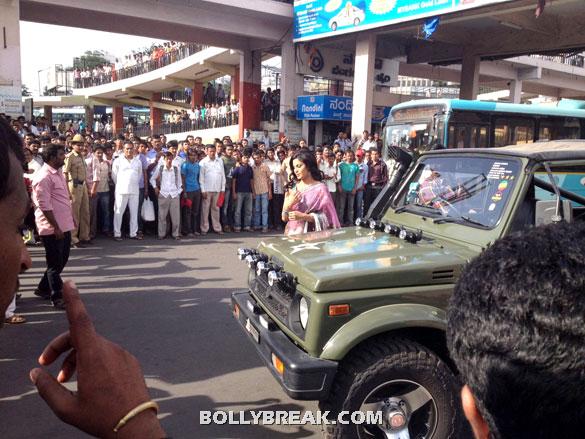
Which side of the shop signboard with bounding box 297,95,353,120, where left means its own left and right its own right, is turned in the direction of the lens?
front

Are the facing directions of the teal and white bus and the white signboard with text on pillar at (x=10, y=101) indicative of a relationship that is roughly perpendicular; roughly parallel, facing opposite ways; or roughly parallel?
roughly perpendicular

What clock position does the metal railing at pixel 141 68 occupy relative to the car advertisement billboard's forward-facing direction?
The metal railing is roughly at 3 o'clock from the car advertisement billboard.

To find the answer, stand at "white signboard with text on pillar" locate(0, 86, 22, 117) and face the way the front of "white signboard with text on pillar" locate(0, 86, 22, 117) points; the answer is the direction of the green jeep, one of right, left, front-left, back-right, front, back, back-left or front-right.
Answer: front

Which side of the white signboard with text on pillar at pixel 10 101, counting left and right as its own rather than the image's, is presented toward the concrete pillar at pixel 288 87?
left

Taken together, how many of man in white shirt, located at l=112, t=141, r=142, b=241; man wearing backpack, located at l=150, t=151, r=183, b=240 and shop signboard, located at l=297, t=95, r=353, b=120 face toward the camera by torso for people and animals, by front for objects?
3

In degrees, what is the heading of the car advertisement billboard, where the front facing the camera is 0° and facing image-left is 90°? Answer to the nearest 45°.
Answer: approximately 45°

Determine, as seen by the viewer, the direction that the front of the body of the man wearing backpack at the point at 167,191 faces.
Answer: toward the camera

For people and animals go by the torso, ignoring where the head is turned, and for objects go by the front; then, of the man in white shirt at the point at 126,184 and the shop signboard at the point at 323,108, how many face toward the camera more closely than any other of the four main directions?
2

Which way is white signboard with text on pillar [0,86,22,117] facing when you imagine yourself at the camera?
facing the viewer

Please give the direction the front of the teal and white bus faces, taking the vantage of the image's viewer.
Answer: facing the viewer and to the left of the viewer

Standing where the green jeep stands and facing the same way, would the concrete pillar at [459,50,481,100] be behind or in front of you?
behind

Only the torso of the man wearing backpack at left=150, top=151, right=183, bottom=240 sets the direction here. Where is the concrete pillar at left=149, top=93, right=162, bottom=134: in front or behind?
behind

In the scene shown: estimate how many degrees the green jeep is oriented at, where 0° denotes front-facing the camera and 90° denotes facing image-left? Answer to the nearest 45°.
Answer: approximately 45°
